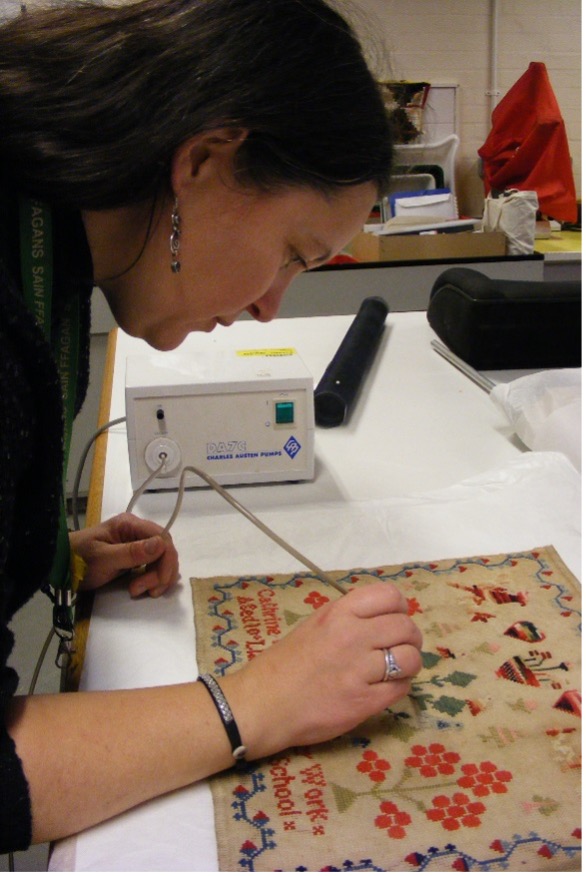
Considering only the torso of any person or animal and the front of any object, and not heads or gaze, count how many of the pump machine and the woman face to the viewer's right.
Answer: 1

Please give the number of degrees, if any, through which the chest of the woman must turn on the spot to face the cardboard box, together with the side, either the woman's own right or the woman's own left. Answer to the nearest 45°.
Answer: approximately 90° to the woman's own left

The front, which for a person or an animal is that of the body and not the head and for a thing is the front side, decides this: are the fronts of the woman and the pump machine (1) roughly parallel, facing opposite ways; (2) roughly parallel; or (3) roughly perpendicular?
roughly perpendicular

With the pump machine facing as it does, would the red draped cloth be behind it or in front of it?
behind

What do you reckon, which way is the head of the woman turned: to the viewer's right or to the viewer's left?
to the viewer's right

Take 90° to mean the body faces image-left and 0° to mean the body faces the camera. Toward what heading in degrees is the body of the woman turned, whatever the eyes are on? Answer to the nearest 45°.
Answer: approximately 270°

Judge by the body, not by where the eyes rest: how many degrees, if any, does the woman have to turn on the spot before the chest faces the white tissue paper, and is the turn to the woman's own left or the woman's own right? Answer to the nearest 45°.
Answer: approximately 45° to the woman's own left
